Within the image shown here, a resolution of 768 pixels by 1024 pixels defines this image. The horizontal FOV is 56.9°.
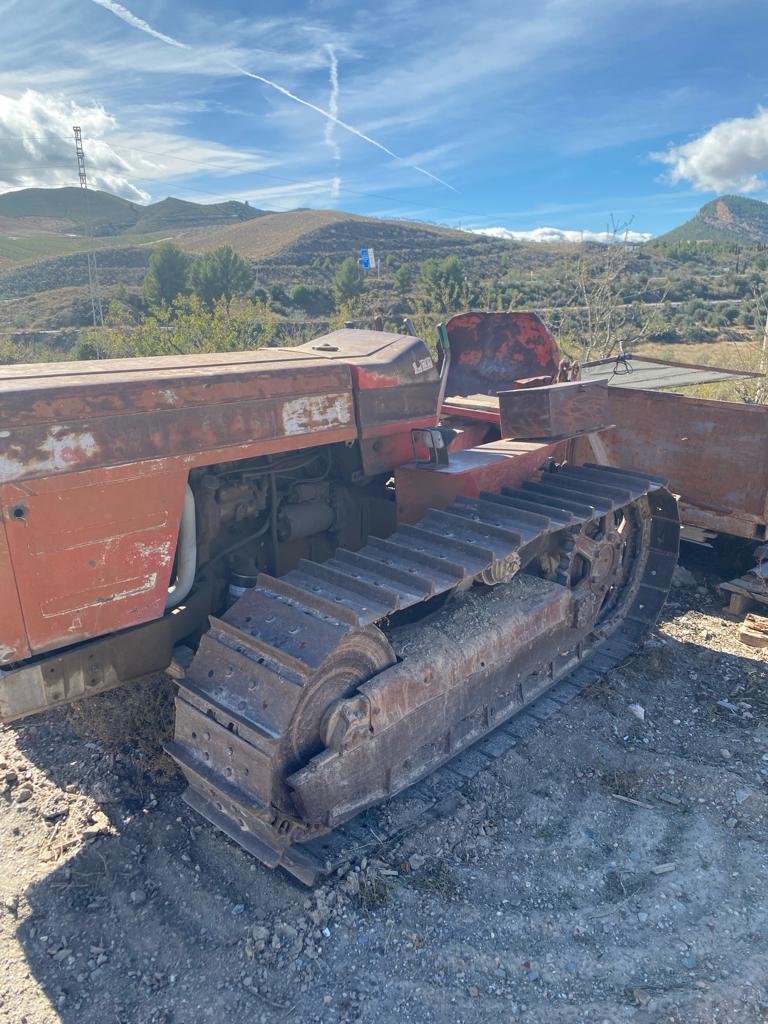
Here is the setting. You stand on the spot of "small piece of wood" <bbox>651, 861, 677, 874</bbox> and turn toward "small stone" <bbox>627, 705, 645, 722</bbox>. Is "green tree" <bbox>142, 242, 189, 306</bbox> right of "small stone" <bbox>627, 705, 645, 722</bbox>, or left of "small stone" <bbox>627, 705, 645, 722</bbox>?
left

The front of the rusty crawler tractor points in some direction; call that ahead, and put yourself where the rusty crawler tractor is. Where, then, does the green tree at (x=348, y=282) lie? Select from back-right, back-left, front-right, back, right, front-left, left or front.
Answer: back-right

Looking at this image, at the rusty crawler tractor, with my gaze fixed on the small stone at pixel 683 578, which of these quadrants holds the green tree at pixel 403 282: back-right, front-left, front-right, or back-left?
front-left

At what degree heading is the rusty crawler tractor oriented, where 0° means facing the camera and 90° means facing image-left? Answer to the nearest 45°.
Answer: approximately 45°

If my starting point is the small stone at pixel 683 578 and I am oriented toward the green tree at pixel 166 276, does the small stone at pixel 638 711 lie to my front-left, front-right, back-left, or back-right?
back-left

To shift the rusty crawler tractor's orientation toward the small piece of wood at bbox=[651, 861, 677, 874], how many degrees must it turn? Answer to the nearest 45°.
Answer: approximately 135° to its left

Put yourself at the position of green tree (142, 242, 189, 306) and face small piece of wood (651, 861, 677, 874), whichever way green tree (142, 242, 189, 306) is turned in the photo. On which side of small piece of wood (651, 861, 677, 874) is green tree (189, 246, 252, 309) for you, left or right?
left

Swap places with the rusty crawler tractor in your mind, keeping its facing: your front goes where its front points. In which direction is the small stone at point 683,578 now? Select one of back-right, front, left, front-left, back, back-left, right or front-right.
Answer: back

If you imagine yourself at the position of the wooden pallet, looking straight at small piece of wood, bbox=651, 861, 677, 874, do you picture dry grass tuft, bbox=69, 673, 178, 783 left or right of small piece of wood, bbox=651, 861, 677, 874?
right

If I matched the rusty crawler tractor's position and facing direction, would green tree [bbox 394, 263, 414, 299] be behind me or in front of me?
behind

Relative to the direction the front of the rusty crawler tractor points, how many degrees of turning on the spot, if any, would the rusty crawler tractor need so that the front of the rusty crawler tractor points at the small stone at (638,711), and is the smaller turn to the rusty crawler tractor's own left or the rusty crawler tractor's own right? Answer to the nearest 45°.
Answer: approximately 135° to the rusty crawler tractor's own left

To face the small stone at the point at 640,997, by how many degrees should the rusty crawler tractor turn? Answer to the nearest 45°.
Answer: approximately 90° to its left

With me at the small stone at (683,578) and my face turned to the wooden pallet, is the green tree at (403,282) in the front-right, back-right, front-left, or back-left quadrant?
back-left

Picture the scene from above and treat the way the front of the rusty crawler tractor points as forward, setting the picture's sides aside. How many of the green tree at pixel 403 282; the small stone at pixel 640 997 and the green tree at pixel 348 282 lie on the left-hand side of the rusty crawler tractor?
1

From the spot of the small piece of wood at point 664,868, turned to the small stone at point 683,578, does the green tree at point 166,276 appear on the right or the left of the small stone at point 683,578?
left
